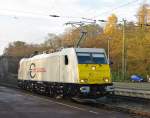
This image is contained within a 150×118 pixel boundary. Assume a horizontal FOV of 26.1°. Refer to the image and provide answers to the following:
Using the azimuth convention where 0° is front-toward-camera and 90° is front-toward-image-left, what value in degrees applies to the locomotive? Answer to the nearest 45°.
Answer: approximately 315°
